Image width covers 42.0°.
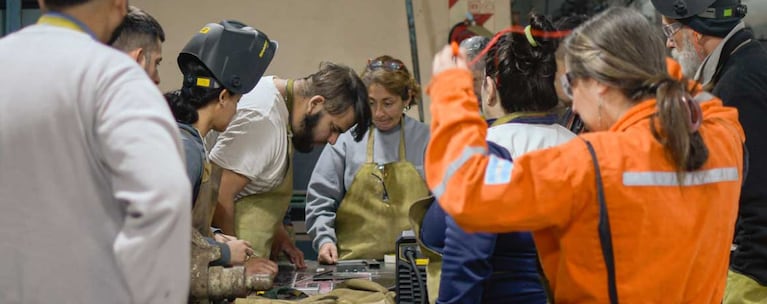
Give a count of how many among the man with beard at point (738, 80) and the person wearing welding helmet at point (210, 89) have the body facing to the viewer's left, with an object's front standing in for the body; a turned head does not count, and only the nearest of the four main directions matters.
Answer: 1

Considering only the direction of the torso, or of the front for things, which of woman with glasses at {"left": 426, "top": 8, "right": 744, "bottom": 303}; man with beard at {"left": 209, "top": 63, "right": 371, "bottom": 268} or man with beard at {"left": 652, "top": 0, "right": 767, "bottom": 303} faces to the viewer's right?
man with beard at {"left": 209, "top": 63, "right": 371, "bottom": 268}

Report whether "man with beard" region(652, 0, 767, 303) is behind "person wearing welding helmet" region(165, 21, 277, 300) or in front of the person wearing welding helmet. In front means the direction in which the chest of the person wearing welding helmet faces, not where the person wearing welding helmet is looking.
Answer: in front

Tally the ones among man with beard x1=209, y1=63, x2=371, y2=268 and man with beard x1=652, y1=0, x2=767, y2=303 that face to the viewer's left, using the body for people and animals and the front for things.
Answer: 1

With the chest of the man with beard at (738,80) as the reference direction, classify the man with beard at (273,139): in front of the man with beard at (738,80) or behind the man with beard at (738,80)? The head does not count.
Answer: in front

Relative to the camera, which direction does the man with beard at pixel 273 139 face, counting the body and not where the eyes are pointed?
to the viewer's right

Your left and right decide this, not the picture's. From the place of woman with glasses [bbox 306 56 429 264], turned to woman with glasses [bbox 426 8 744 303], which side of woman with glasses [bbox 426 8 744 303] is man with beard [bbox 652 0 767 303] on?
left

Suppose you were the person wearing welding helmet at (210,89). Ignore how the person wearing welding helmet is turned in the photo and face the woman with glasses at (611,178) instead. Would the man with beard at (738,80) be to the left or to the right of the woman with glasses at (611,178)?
left

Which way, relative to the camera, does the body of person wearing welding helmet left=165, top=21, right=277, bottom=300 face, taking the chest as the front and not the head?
to the viewer's right

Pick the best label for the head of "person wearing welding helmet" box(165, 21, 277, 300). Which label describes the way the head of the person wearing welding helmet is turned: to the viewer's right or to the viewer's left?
to the viewer's right

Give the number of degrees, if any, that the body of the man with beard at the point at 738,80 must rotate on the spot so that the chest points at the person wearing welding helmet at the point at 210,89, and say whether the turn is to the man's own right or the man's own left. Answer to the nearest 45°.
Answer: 0° — they already face them

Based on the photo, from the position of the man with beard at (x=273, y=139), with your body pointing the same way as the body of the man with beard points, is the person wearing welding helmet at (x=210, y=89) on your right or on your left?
on your right

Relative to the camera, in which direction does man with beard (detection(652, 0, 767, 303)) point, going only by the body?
to the viewer's left

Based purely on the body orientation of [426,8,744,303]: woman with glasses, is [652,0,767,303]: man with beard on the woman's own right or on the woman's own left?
on the woman's own right

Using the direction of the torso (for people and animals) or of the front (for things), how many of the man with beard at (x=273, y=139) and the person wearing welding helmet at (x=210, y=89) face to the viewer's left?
0

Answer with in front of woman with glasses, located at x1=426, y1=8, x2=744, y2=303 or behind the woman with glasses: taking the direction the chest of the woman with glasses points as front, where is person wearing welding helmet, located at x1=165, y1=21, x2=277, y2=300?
in front

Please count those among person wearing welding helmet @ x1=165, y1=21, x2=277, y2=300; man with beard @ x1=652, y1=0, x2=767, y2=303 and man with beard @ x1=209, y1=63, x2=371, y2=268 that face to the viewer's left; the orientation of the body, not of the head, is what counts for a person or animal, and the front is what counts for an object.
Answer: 1
